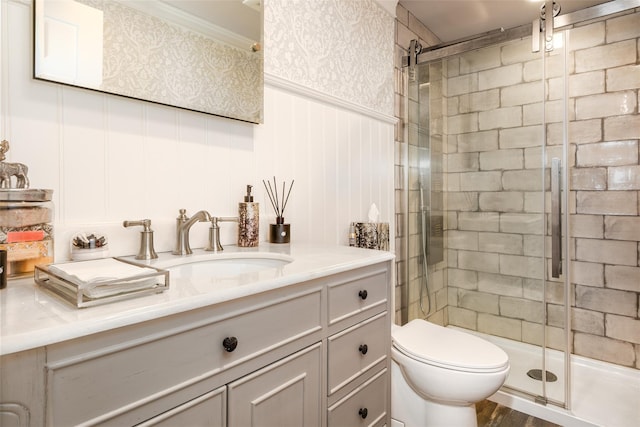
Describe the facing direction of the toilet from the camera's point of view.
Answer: facing the viewer and to the right of the viewer

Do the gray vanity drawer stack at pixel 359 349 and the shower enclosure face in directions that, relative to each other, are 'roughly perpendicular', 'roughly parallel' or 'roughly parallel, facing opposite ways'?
roughly perpendicular

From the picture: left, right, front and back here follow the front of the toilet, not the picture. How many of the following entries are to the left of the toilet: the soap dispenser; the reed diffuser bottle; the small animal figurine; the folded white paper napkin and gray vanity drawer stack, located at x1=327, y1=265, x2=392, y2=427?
0

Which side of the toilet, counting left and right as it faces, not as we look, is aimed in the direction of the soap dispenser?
right

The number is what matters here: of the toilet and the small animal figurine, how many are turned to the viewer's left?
1

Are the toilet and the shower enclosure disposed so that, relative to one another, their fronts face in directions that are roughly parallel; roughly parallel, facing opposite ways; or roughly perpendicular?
roughly perpendicular

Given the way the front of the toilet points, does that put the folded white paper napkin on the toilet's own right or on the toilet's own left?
on the toilet's own right

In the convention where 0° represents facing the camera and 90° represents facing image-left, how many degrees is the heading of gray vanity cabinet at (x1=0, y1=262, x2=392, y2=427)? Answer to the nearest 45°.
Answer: approximately 315°

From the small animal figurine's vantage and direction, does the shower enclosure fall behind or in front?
behind

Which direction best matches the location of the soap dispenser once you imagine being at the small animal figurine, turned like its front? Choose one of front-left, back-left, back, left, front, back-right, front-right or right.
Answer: back

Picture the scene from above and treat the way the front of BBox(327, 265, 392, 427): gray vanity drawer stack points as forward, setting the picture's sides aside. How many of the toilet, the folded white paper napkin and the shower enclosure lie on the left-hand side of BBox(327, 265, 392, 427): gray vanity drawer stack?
2

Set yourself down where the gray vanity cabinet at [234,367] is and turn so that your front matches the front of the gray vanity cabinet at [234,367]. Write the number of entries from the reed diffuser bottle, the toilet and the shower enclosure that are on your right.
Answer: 0

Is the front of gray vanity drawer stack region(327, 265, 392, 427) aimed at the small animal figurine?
no

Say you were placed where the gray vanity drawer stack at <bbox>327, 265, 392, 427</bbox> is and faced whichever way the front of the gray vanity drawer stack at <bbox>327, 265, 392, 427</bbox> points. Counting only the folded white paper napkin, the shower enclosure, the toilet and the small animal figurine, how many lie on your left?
2

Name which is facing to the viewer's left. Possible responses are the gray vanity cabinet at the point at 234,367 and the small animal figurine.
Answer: the small animal figurine

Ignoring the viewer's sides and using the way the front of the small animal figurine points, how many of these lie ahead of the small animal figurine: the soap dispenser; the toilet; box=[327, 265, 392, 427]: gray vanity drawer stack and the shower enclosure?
0

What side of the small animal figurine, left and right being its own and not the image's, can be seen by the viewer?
left
